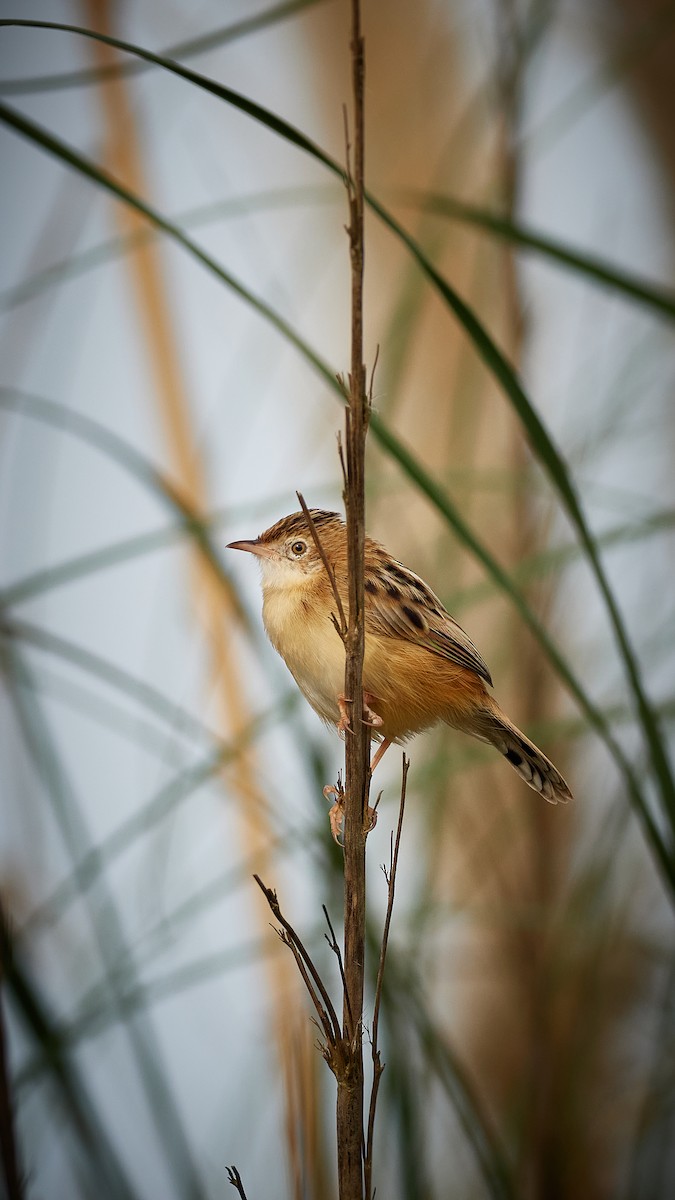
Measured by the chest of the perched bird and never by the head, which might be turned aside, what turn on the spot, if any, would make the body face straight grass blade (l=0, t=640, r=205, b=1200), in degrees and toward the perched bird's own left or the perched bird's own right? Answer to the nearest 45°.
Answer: approximately 45° to the perched bird's own right

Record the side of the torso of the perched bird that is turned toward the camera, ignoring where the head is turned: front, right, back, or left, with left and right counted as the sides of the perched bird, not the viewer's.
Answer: left
